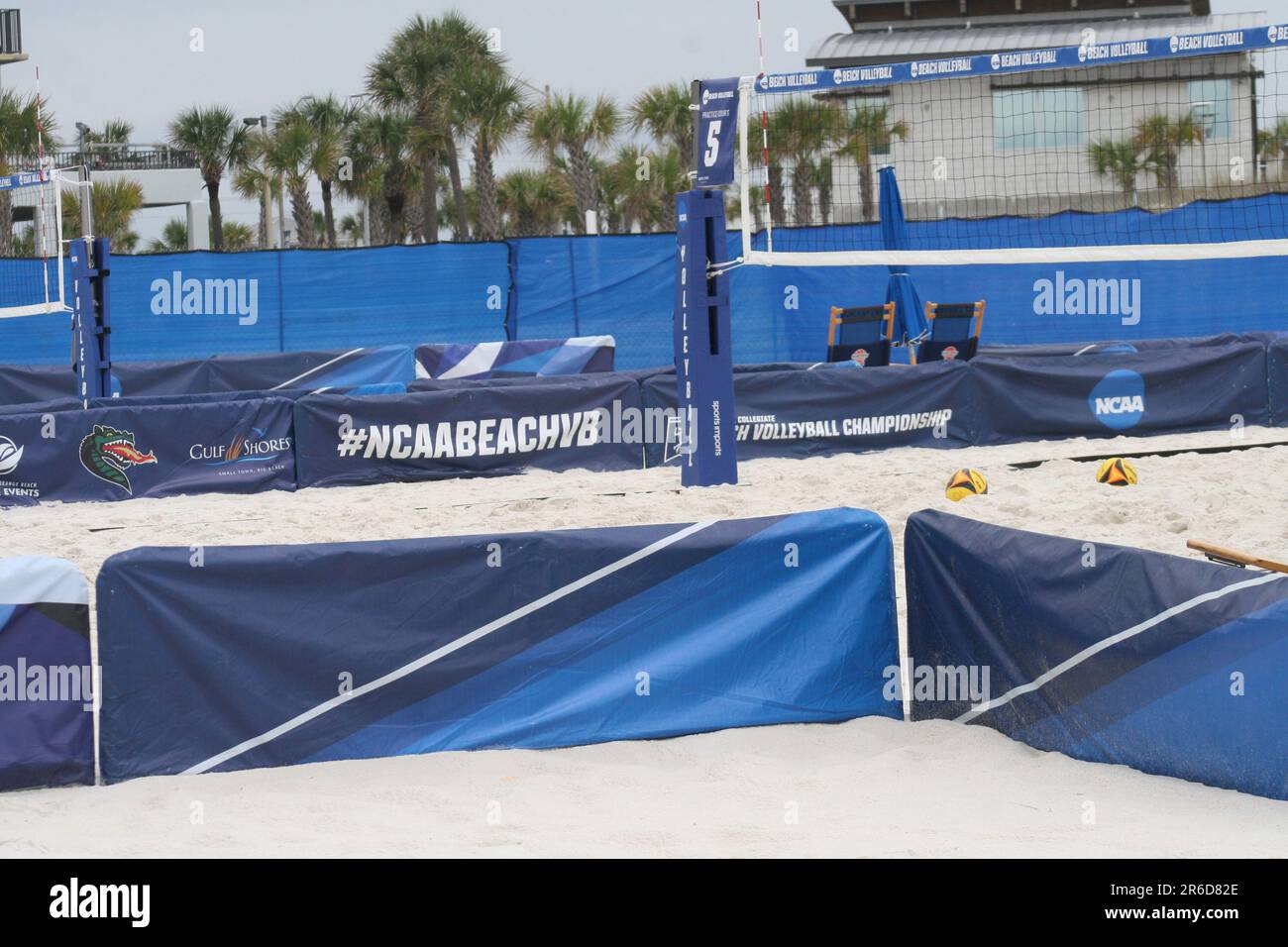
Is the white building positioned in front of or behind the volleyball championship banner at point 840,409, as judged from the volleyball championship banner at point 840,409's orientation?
behind

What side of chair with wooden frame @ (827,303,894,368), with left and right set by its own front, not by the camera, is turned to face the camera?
back

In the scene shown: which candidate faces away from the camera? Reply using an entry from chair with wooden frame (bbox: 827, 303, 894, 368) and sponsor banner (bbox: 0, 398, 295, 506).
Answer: the chair with wooden frame

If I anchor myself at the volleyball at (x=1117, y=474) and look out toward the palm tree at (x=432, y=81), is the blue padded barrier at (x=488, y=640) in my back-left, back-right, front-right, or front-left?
back-left

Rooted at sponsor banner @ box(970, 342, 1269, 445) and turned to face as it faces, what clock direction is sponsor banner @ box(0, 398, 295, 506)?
sponsor banner @ box(0, 398, 295, 506) is roughly at 2 o'clock from sponsor banner @ box(970, 342, 1269, 445).

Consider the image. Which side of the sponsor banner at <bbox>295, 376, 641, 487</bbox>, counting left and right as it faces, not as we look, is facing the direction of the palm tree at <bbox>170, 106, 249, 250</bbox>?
back

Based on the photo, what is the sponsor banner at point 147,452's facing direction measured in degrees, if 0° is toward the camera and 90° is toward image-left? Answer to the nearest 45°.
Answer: approximately 0°

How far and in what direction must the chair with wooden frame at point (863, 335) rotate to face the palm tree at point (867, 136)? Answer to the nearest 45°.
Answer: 0° — it already faces it

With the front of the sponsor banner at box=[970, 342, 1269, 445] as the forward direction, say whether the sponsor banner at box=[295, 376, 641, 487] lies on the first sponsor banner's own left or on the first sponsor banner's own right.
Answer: on the first sponsor banner's own right

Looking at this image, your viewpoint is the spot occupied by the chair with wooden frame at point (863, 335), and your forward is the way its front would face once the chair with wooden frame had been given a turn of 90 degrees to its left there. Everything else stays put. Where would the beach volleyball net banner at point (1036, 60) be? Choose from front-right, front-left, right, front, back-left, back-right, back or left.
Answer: left
